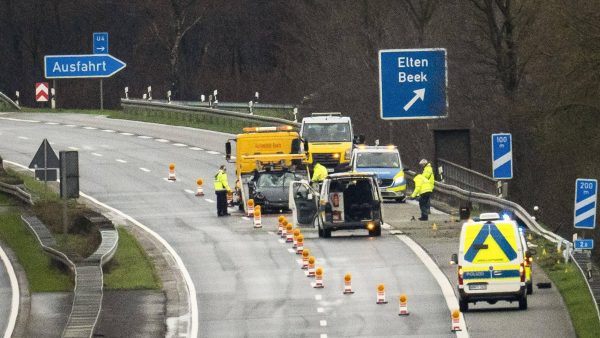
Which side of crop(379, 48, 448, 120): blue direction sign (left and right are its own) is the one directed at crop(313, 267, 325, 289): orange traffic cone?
front

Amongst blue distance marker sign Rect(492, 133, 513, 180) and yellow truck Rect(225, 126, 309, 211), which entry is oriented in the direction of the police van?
the blue distance marker sign

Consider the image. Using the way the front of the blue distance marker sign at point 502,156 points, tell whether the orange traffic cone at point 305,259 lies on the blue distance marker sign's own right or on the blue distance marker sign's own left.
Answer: on the blue distance marker sign's own right

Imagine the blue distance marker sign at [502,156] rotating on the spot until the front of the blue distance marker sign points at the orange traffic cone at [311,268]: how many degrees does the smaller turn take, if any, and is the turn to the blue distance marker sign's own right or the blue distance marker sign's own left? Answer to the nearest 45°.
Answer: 0° — it already faces it

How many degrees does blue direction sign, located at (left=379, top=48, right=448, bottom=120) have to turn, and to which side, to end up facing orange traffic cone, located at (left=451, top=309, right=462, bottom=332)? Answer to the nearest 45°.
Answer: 0° — it already faces it

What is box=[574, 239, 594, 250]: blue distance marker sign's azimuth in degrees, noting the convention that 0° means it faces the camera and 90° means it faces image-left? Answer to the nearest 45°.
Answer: approximately 0°

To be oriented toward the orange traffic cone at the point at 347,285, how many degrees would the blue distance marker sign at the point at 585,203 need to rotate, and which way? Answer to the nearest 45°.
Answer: approximately 90° to its right

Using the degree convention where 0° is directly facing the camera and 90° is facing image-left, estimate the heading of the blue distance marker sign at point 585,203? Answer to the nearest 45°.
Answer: approximately 0°
